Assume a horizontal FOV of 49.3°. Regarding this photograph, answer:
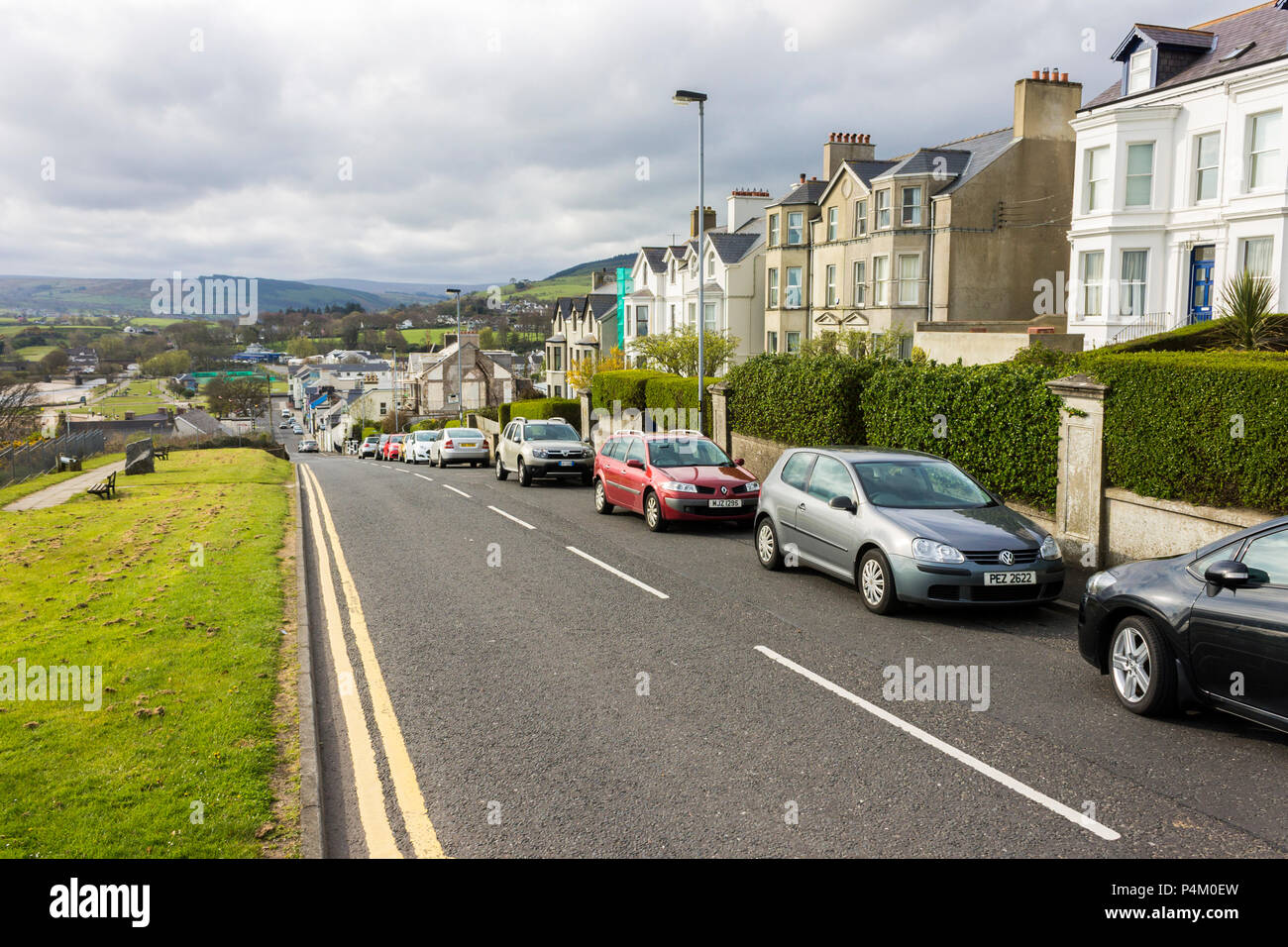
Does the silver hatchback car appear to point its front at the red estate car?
no

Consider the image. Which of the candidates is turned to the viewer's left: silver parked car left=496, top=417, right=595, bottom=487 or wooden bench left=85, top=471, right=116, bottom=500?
the wooden bench

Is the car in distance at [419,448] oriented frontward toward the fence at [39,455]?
no

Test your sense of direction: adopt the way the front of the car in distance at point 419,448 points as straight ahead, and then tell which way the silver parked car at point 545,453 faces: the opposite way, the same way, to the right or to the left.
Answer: the same way

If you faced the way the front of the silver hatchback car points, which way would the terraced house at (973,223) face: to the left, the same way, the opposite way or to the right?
to the right

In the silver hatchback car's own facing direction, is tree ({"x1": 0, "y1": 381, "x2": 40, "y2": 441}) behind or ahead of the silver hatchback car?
behind

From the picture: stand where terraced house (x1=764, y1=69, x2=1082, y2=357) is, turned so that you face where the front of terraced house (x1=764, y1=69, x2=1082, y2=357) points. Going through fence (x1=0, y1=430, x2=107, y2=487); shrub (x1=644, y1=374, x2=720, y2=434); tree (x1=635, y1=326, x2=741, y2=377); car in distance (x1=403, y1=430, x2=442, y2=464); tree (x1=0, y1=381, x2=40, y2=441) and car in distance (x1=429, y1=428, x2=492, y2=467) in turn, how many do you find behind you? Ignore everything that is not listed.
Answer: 0

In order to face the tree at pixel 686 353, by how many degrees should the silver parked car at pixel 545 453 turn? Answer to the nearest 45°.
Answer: approximately 135° to its left

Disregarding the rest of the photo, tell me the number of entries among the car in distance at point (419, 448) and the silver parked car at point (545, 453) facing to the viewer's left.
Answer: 0

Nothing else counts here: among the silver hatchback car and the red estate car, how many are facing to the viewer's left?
0

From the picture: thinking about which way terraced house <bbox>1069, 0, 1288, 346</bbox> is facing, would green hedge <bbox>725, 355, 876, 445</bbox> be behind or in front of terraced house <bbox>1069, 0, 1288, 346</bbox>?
in front

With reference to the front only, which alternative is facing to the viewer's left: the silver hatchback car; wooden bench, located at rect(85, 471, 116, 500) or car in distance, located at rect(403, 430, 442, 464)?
the wooden bench

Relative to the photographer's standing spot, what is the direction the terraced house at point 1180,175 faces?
facing the viewer and to the left of the viewer

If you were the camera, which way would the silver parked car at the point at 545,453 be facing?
facing the viewer and to the right of the viewer
